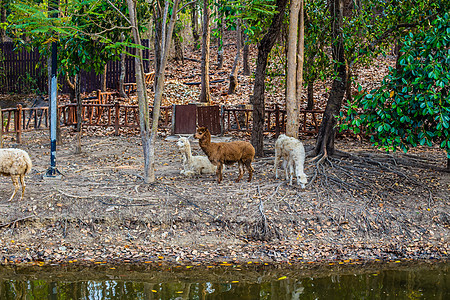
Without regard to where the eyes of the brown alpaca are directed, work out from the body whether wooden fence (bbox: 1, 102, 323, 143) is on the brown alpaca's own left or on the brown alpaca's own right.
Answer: on the brown alpaca's own right

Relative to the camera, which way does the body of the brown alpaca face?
to the viewer's left

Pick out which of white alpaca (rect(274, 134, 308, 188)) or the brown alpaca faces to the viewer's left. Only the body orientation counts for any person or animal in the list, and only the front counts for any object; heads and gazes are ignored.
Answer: the brown alpaca

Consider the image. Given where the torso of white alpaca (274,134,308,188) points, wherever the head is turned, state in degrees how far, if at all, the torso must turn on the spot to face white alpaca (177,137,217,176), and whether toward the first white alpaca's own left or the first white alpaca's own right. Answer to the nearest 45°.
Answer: approximately 135° to the first white alpaca's own right

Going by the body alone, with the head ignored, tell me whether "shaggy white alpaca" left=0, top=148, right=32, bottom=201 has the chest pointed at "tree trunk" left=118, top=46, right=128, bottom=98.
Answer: no

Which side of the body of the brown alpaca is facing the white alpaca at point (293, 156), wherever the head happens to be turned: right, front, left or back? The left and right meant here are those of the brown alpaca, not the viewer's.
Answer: back

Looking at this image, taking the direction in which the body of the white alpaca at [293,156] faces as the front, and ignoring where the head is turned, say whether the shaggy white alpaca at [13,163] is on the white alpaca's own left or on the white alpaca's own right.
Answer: on the white alpaca's own right

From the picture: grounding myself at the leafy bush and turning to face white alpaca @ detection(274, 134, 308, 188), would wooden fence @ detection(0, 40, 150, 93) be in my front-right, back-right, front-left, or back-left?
front-right

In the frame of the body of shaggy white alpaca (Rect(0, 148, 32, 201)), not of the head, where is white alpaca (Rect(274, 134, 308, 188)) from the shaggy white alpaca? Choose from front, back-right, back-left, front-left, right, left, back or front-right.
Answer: back

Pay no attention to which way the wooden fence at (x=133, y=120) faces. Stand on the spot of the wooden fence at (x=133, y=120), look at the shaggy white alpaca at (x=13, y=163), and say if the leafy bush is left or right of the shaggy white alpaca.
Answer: left

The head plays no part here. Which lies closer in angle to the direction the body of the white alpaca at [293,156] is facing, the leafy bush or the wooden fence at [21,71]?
the leafy bush

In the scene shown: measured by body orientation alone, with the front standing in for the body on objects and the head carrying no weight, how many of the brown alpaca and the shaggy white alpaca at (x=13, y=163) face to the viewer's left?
2
